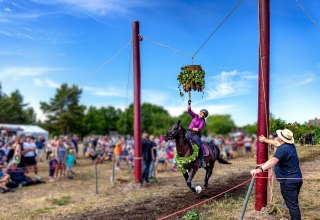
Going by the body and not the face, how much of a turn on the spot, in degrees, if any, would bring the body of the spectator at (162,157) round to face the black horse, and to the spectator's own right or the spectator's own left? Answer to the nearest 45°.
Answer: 0° — they already face it

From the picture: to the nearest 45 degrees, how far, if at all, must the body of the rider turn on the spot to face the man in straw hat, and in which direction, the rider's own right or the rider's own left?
approximately 90° to the rider's own left

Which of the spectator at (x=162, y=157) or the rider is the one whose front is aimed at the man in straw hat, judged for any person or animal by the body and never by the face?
the spectator

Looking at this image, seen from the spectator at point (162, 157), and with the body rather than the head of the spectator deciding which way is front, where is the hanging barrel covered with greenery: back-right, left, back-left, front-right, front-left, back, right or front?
front

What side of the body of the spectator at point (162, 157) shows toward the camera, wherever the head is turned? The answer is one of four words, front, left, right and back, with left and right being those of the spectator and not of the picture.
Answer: front

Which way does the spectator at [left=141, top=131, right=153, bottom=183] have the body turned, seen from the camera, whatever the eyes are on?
to the viewer's right

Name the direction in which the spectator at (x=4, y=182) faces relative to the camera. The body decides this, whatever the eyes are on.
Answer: to the viewer's right

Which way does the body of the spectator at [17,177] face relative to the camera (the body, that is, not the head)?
to the viewer's right

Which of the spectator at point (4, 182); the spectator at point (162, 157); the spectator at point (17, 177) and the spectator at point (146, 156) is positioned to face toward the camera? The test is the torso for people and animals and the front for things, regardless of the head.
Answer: the spectator at point (162, 157)
